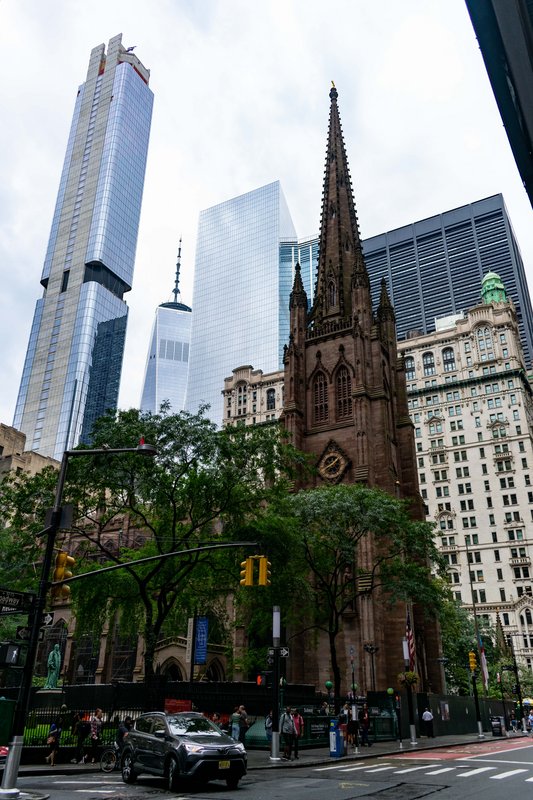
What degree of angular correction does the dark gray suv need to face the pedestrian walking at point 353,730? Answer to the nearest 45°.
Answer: approximately 90° to its left

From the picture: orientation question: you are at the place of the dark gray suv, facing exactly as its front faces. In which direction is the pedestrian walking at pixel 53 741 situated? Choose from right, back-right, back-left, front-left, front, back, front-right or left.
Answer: back

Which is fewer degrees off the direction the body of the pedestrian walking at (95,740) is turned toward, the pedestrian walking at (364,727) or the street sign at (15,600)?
the pedestrian walking

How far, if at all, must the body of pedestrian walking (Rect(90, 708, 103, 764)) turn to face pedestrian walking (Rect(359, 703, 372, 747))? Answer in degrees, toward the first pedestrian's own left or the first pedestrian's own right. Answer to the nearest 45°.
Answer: approximately 45° to the first pedestrian's own left

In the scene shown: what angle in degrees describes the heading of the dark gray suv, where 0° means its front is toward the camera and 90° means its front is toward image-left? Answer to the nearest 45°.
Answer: approximately 315°

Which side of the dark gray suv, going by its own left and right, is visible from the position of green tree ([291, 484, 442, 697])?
left

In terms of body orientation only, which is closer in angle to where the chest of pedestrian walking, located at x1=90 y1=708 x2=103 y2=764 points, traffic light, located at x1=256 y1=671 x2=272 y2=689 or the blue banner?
the traffic light
